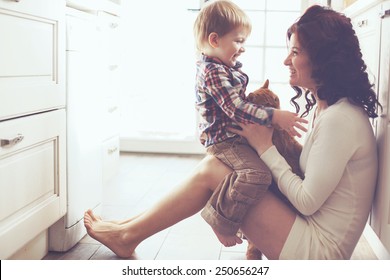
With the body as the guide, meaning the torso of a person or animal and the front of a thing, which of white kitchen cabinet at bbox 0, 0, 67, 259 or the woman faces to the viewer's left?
the woman

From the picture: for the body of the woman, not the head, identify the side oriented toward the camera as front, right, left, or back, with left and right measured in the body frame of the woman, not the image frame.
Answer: left

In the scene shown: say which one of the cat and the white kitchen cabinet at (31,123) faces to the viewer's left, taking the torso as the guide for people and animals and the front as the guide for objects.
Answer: the cat

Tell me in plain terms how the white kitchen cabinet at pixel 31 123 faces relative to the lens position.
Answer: facing the viewer and to the right of the viewer

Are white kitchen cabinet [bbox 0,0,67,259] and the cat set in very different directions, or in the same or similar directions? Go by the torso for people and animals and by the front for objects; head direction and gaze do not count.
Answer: very different directions

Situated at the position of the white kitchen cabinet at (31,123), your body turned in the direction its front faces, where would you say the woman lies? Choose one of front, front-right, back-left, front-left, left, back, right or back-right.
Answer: front

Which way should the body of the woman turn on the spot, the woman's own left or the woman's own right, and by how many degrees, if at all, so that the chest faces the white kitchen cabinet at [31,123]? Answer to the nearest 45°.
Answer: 0° — they already face it

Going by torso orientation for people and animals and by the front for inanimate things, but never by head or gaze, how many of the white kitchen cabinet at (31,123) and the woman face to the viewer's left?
1

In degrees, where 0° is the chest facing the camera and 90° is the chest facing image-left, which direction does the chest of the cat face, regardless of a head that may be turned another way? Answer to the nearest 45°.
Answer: approximately 90°

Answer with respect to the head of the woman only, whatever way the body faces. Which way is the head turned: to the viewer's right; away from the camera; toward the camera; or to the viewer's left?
to the viewer's left

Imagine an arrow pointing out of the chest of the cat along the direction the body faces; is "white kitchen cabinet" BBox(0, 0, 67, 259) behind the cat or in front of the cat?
in front
